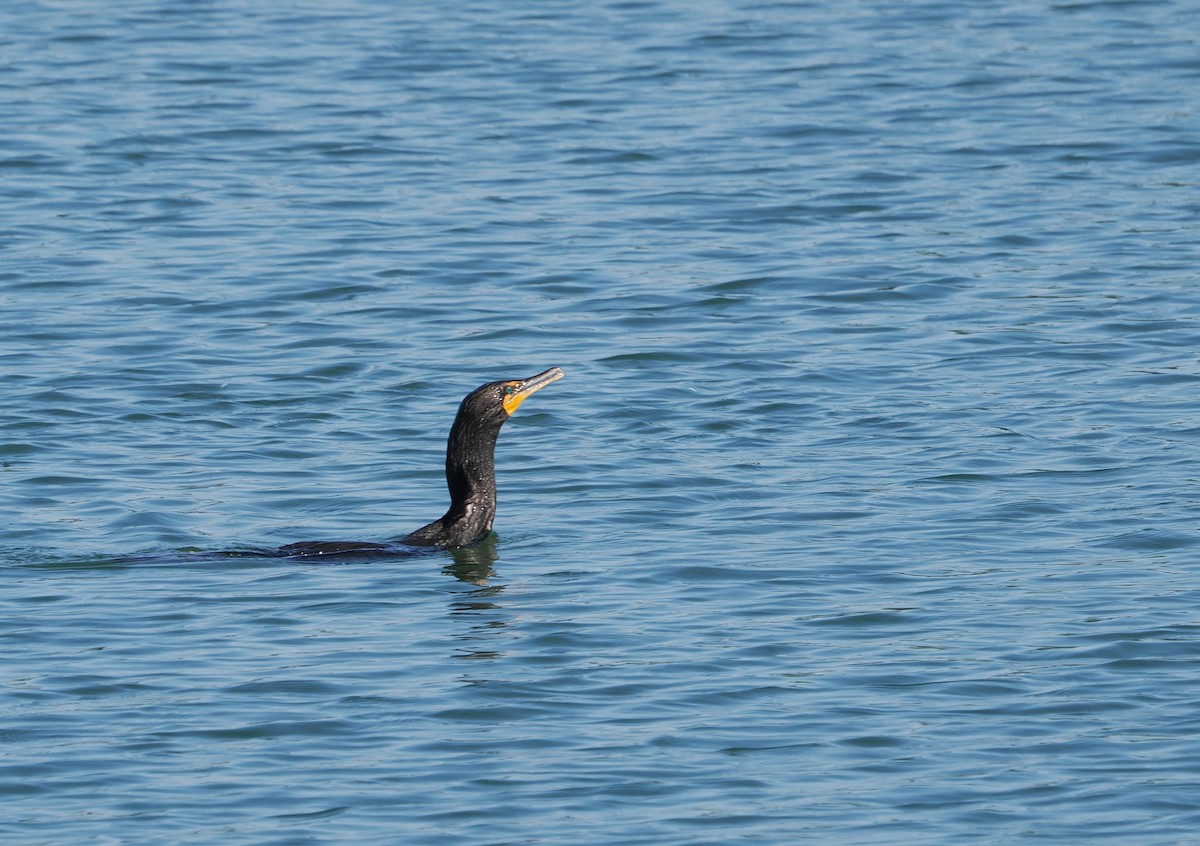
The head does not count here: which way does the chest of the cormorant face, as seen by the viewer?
to the viewer's right
